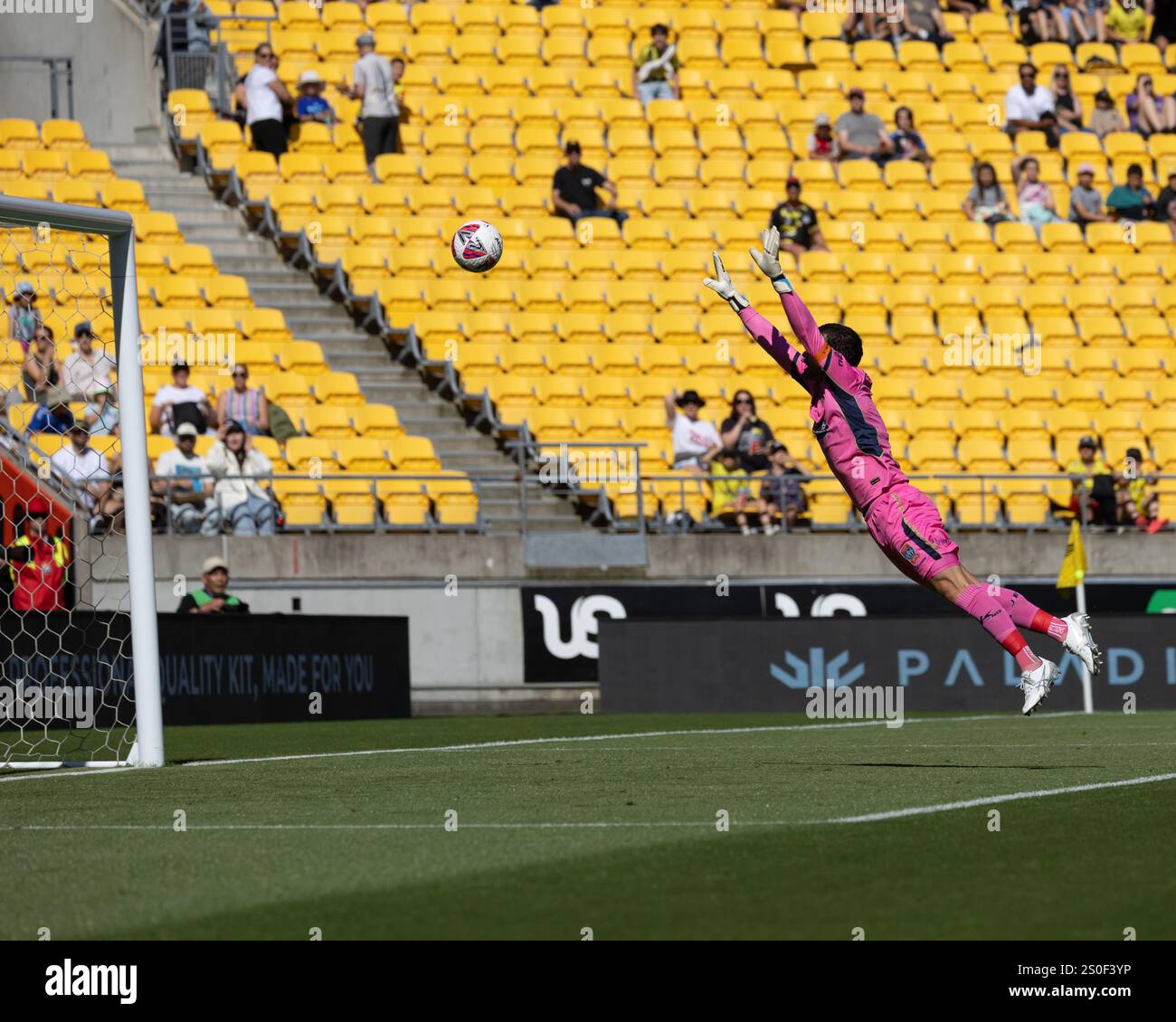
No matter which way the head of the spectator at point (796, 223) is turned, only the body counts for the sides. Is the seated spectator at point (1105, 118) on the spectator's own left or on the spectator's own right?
on the spectator's own left

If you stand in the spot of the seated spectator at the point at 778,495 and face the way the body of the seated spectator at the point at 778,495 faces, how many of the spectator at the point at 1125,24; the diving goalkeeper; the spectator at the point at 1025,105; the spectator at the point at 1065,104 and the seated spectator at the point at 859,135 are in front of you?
1

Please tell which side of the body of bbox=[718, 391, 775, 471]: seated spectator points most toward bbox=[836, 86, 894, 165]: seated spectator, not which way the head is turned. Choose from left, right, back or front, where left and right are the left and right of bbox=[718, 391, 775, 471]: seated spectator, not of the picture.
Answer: back

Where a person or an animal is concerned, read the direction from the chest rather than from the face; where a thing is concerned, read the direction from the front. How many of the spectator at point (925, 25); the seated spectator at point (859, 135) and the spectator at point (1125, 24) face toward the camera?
3

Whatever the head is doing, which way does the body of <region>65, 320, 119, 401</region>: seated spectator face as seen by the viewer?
toward the camera

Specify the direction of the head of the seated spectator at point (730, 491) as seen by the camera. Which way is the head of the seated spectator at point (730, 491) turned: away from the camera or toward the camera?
toward the camera

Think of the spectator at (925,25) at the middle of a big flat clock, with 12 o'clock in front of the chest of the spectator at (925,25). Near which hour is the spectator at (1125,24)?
the spectator at (1125,24) is roughly at 8 o'clock from the spectator at (925,25).

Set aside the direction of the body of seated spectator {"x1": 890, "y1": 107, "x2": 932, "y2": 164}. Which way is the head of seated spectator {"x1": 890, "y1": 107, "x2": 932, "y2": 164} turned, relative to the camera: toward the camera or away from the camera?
toward the camera

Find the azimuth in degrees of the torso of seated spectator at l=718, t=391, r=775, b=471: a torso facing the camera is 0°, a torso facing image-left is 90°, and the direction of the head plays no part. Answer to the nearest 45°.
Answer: approximately 0°

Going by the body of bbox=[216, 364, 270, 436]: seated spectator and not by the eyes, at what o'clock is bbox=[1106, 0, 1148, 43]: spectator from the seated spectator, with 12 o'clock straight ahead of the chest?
The spectator is roughly at 8 o'clock from the seated spectator.

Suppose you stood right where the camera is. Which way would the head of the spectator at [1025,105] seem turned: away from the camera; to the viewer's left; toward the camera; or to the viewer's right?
toward the camera

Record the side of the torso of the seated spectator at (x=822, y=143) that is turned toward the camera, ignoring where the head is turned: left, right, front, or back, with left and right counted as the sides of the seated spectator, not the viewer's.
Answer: front

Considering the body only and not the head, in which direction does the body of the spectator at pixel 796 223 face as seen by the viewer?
toward the camera

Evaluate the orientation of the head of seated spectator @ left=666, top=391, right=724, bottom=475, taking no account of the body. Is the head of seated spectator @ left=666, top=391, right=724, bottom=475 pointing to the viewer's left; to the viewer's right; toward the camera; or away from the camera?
toward the camera
